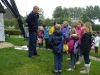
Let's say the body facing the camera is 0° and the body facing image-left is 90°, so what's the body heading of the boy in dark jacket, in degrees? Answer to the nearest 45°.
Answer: approximately 180°

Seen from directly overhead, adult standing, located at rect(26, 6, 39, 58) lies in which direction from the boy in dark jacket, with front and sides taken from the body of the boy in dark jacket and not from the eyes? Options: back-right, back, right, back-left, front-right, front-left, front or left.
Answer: front-left
